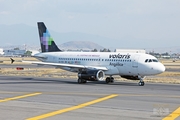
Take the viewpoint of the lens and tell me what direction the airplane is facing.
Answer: facing the viewer and to the right of the viewer
